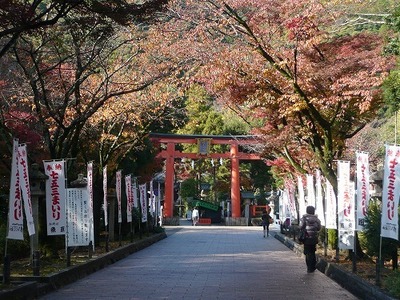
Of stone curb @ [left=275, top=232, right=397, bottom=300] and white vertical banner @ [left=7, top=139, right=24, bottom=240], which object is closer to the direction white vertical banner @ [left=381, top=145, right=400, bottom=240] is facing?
the white vertical banner

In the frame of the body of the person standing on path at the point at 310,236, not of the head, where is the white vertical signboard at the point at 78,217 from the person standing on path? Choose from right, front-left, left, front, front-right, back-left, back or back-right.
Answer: left

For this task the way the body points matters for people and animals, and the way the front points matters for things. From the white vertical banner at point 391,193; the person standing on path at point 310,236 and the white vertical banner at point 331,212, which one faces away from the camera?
the person standing on path
